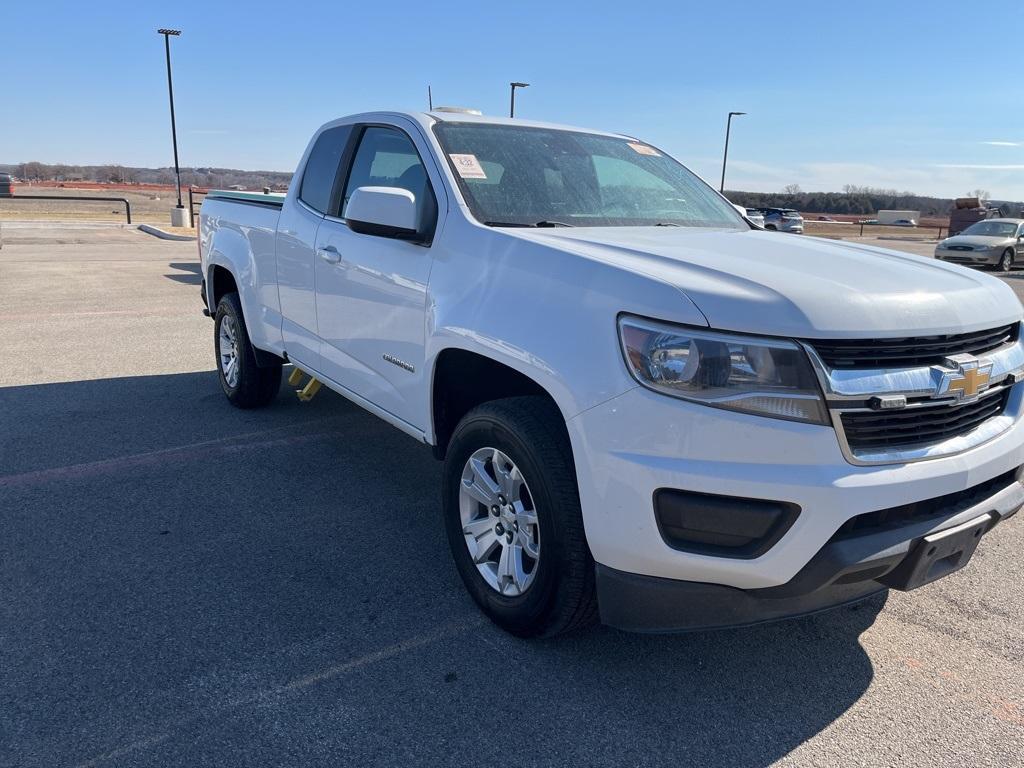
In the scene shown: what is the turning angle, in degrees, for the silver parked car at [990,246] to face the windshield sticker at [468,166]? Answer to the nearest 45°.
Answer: approximately 45° to its left

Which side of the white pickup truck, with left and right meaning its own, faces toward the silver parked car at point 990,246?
left

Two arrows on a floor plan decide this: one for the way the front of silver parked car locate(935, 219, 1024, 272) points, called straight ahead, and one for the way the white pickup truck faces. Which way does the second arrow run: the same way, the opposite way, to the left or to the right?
to the left

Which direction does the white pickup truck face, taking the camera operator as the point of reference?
facing the viewer and to the right of the viewer

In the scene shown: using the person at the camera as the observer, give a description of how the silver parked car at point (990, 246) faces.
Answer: facing the viewer and to the left of the viewer

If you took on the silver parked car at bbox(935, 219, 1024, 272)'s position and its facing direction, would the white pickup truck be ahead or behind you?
ahead
